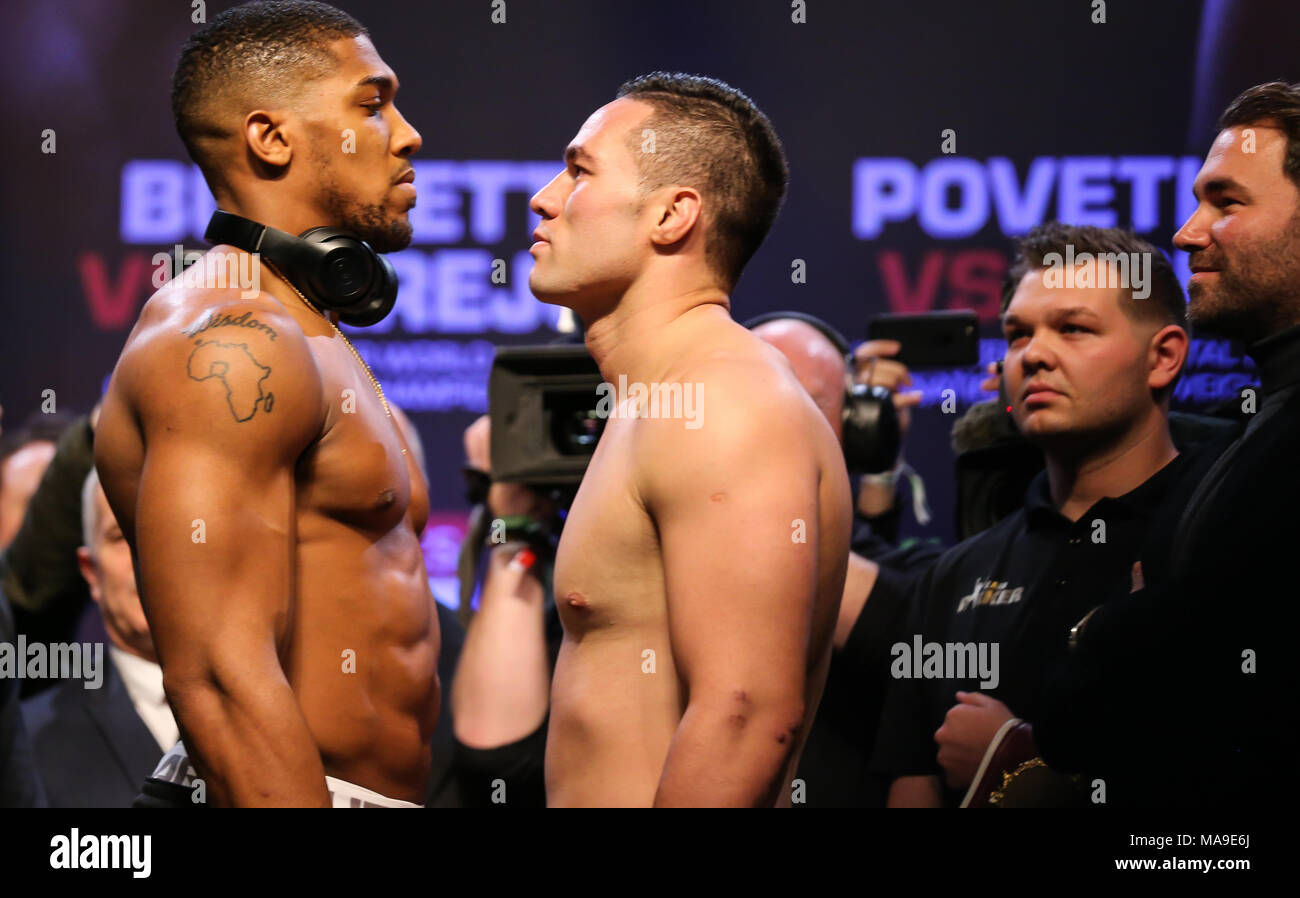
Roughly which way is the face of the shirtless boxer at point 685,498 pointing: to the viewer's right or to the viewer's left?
to the viewer's left

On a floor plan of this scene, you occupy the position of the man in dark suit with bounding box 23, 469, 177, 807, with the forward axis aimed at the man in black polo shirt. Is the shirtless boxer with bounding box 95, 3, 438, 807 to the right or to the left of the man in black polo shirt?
right

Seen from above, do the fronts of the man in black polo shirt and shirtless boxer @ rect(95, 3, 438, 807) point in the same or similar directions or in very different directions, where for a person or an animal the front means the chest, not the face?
very different directions

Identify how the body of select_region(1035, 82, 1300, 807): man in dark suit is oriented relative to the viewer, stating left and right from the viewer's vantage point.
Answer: facing to the left of the viewer

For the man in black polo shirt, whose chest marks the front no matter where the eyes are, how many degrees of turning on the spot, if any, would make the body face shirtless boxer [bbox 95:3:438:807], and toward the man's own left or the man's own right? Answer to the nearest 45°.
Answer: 0° — they already face them

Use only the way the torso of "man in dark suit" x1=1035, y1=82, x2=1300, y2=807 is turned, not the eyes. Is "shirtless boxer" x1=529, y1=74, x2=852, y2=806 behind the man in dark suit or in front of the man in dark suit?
in front

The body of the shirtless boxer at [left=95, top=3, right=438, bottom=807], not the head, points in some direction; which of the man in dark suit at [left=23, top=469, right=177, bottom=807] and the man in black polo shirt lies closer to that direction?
the man in black polo shirt

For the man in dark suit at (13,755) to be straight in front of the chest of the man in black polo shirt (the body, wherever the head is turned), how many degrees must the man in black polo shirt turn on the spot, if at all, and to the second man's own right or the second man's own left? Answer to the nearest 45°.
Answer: approximately 45° to the second man's own right

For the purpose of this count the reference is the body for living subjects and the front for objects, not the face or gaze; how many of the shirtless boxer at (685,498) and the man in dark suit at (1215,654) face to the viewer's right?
0

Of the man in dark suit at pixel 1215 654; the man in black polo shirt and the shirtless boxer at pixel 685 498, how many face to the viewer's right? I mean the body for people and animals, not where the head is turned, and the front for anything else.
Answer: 0

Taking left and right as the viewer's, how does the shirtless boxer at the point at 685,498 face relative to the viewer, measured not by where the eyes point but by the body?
facing to the left of the viewer

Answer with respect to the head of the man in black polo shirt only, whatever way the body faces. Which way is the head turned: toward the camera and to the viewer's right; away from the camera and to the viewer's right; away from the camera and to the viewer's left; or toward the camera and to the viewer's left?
toward the camera and to the viewer's left

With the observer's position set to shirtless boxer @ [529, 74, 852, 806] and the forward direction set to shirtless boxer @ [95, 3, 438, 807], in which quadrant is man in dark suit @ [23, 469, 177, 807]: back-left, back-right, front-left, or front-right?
front-right

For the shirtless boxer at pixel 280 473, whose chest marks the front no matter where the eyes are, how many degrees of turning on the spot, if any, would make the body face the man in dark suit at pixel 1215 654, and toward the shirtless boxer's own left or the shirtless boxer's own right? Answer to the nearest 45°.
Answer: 0° — they already face them

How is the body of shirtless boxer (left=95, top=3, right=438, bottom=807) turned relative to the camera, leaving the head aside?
to the viewer's right
